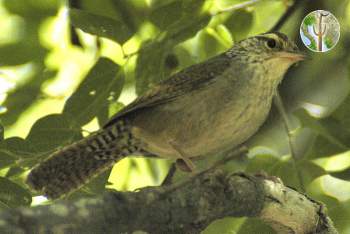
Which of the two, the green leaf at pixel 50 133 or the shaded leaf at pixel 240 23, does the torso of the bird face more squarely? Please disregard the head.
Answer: the shaded leaf

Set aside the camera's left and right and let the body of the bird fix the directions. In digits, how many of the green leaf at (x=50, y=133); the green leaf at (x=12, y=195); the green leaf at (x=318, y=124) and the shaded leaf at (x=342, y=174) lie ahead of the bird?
2

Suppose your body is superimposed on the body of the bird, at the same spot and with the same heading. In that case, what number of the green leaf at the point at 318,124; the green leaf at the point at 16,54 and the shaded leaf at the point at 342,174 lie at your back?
1

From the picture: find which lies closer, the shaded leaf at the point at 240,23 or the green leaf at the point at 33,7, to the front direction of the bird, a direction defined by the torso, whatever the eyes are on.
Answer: the shaded leaf

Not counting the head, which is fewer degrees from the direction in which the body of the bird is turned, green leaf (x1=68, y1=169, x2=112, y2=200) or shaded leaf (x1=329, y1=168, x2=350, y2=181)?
the shaded leaf

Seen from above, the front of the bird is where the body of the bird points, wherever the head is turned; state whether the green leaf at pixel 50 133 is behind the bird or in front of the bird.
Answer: behind

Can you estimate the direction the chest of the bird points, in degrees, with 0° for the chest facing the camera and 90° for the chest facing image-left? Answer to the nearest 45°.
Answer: approximately 270°

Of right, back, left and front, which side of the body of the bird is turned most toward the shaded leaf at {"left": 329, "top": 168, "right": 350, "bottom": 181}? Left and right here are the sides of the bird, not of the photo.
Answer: front

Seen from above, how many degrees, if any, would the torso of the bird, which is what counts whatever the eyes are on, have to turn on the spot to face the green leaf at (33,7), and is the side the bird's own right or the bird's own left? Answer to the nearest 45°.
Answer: approximately 135° to the bird's own left

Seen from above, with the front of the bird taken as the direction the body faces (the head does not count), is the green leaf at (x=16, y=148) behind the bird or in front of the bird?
behind
